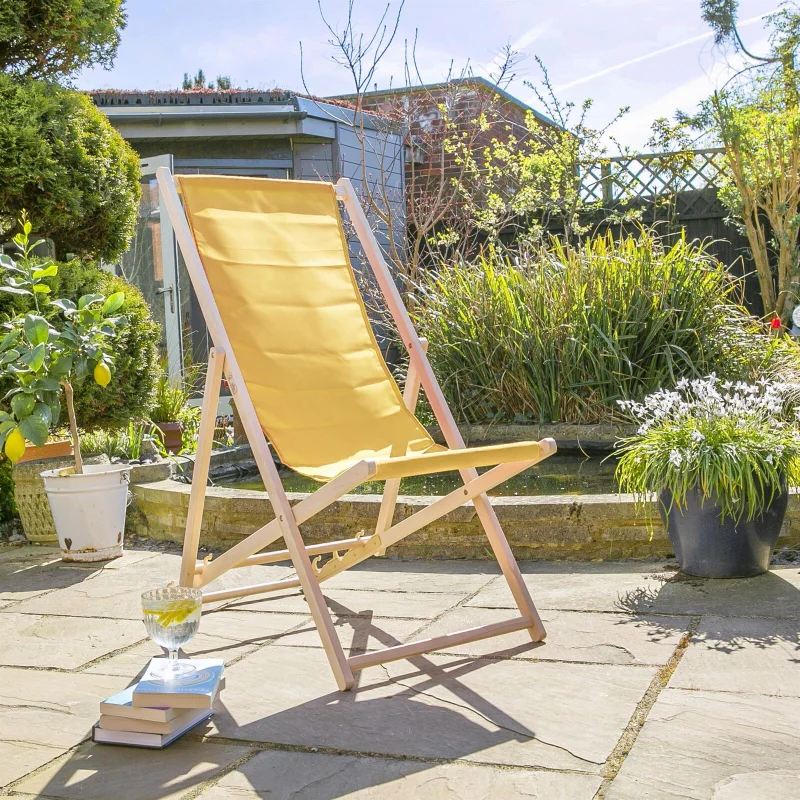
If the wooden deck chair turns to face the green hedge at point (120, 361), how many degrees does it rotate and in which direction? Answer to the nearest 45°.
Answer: approximately 180°

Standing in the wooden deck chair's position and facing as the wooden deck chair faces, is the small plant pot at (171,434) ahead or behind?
behind

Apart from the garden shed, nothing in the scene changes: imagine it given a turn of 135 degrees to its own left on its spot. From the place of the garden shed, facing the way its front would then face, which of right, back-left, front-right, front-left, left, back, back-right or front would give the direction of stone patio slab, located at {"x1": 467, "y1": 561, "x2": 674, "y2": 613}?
back-right

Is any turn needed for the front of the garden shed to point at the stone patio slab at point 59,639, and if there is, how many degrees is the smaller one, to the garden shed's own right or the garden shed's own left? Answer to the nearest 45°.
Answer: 0° — it already faces it

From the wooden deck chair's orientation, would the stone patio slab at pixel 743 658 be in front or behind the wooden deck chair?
in front

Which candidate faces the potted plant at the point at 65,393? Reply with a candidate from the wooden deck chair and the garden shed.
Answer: the garden shed

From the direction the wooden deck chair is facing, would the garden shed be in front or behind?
behind

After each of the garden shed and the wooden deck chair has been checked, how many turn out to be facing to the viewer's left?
0

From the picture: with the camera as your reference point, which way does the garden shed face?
facing the viewer

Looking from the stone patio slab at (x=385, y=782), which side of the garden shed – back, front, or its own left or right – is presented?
front

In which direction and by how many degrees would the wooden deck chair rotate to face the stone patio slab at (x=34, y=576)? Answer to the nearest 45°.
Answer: approximately 180°

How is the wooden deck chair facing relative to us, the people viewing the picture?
facing the viewer and to the right of the viewer

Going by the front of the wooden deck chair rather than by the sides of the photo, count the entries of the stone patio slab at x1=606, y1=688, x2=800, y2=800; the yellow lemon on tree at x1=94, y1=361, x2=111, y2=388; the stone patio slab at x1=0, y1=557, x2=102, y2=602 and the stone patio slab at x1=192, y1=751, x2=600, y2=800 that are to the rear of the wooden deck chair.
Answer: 2

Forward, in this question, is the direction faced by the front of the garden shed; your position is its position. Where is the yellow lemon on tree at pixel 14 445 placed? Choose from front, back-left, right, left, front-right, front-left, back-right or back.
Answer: front

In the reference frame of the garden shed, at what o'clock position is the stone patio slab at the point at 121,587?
The stone patio slab is roughly at 12 o'clock from the garden shed.

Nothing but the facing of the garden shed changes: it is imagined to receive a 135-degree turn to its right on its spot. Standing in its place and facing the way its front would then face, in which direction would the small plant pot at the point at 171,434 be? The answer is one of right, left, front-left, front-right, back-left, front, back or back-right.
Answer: back-left
